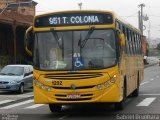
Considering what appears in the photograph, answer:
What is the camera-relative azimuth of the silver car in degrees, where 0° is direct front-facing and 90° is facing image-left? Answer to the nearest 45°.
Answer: approximately 45°

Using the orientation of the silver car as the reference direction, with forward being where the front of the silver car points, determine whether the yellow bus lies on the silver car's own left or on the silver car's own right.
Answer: on the silver car's own left

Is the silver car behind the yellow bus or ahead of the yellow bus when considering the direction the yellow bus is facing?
behind

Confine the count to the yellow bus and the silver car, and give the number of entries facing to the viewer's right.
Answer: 0
